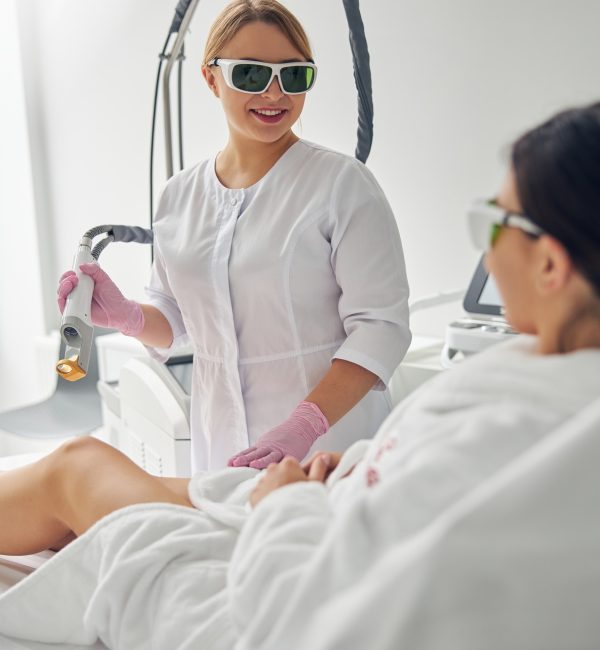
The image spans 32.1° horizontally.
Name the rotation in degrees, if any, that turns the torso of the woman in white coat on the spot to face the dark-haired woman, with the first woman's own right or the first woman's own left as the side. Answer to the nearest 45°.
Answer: approximately 45° to the first woman's own left

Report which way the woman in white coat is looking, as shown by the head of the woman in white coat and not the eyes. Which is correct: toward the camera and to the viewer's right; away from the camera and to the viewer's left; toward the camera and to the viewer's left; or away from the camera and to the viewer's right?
toward the camera and to the viewer's right

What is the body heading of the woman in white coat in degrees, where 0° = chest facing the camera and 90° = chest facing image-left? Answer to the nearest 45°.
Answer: approximately 45°
